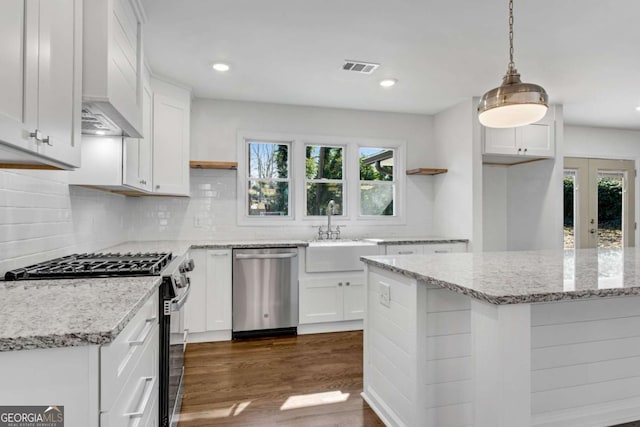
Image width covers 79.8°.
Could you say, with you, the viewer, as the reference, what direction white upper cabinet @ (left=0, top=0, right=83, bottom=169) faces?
facing the viewer and to the right of the viewer

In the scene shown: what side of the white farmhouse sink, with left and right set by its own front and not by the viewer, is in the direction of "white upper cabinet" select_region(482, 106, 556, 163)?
left

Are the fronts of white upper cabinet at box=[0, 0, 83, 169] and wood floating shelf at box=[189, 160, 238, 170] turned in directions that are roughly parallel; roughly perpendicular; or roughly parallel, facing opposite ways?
roughly perpendicular

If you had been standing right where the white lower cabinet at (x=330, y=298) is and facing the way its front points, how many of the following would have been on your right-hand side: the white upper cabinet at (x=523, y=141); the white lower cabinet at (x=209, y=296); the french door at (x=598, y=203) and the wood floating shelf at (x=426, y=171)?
1

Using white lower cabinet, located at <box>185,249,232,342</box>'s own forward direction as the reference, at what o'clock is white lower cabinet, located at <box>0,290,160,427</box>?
white lower cabinet, located at <box>0,290,160,427</box> is roughly at 12 o'clock from white lower cabinet, located at <box>185,249,232,342</box>.
